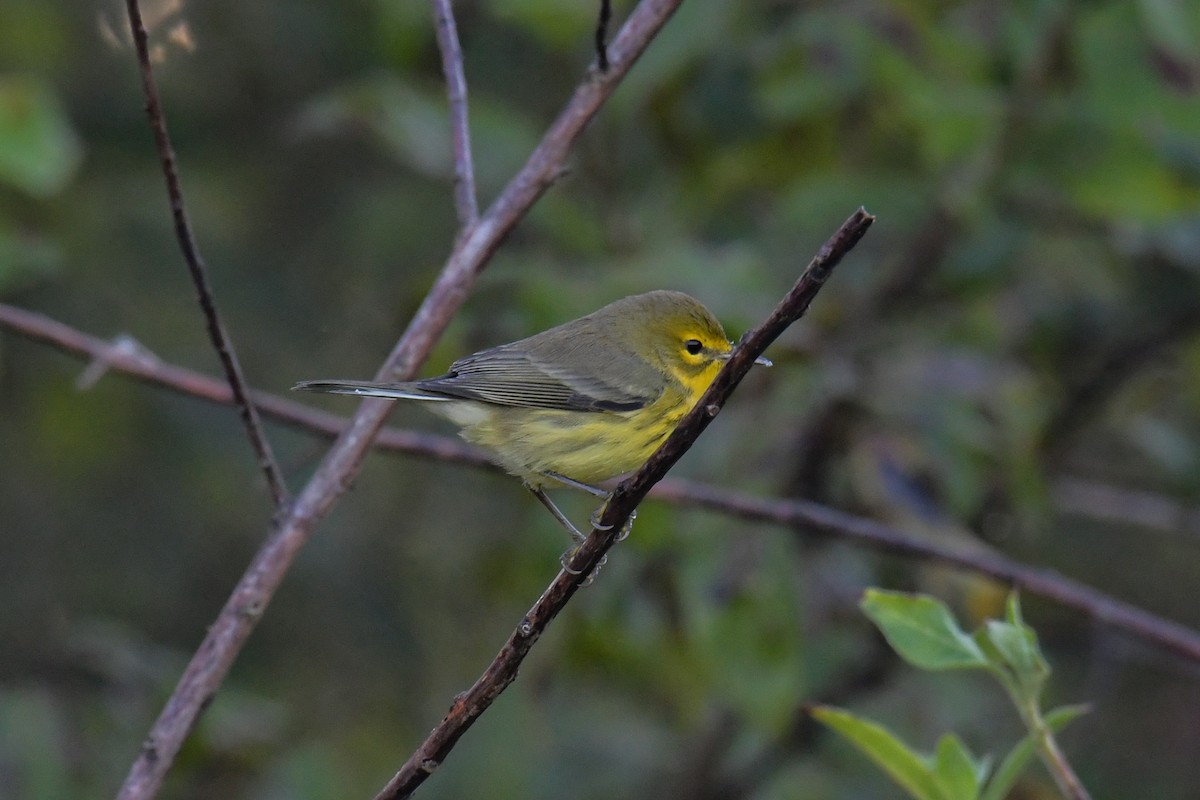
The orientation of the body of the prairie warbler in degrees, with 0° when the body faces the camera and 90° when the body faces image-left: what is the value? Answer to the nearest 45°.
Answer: approximately 270°
